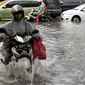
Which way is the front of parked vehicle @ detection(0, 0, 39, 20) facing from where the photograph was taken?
facing to the left of the viewer

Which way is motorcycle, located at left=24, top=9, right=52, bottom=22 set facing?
to the viewer's left

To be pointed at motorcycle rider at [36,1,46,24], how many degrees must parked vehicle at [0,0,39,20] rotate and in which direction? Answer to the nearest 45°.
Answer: approximately 135° to its left

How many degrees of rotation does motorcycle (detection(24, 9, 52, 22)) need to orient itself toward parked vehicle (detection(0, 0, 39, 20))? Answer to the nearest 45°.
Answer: approximately 45° to its right

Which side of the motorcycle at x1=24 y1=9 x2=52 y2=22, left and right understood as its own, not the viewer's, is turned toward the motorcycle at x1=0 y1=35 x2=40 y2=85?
left

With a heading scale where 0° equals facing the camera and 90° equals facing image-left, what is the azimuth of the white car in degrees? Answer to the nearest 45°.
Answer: approximately 45°

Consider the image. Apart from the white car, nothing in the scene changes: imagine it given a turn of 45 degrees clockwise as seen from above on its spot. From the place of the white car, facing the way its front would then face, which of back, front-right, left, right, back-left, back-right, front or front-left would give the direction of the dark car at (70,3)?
right

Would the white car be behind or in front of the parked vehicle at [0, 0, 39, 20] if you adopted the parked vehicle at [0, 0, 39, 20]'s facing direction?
behind

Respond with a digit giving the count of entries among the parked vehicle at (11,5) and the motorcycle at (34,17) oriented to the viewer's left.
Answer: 2

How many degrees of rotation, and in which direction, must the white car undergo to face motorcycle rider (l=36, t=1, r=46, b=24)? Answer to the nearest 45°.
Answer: approximately 45° to its right

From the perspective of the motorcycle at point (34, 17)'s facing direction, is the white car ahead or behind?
behind

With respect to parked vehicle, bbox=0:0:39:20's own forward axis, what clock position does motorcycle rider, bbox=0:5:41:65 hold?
The motorcycle rider is roughly at 9 o'clock from the parked vehicle.
